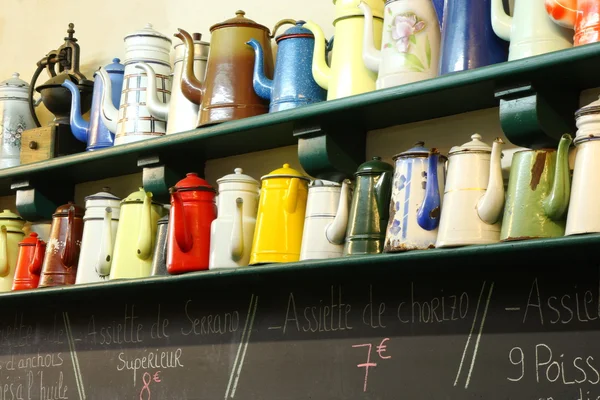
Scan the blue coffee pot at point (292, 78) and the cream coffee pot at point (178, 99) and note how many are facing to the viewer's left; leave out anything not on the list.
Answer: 2

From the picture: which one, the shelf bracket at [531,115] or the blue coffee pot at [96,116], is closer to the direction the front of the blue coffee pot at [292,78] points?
the blue coffee pot

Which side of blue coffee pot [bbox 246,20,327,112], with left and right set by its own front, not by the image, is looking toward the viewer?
left

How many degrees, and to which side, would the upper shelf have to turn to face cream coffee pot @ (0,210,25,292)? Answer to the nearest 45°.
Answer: approximately 90° to its right

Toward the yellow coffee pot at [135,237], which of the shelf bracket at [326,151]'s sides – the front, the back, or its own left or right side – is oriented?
right

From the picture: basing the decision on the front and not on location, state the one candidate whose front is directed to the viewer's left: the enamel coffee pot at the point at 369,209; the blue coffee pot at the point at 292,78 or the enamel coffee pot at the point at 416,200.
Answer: the blue coffee pot

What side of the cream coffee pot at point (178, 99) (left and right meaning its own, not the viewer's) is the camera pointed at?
left
